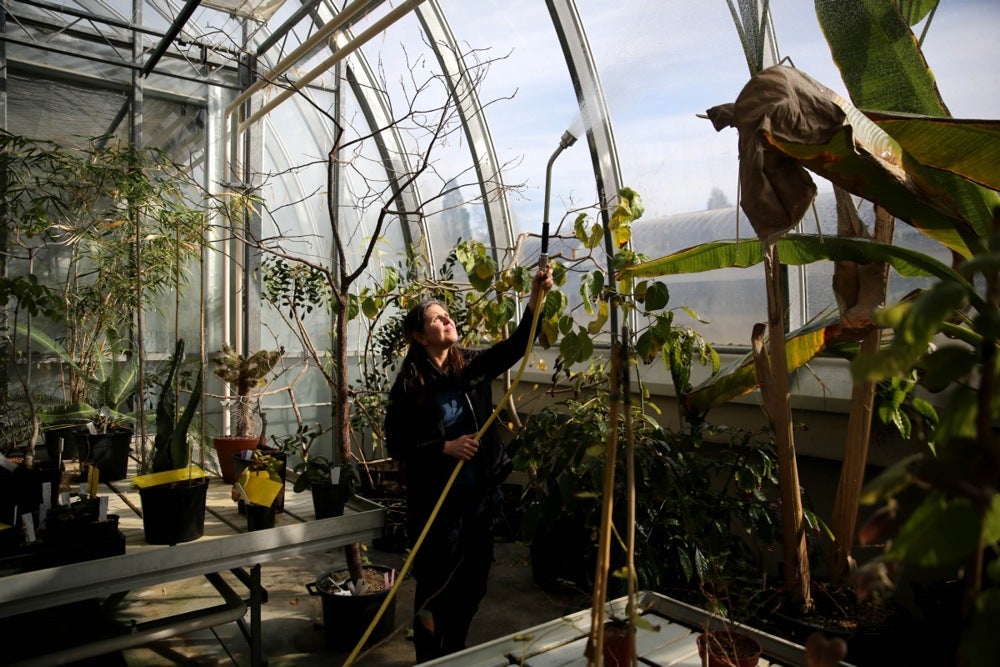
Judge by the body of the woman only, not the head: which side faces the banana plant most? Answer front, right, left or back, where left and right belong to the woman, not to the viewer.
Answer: front

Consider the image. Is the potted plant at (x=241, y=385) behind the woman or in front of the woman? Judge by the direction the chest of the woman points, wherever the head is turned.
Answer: behind

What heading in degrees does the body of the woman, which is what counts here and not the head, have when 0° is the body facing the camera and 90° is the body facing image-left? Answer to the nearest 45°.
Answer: approximately 315°

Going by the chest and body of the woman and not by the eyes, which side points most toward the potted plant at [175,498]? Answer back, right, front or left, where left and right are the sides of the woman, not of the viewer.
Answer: right

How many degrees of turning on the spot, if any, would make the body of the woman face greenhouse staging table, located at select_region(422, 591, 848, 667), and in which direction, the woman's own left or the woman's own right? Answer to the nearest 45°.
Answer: approximately 45° to the woman's own right

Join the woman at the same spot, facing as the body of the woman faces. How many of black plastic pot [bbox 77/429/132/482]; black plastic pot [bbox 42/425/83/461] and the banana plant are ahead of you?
1

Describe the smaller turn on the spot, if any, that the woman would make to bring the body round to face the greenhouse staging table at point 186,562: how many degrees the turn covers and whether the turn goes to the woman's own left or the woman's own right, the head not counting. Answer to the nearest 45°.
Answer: approximately 135° to the woman's own right

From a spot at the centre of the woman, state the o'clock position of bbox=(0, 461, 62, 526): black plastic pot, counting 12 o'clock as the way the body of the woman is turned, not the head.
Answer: The black plastic pot is roughly at 4 o'clock from the woman.

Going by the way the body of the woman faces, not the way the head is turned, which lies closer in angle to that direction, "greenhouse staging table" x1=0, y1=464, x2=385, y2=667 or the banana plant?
the banana plant
